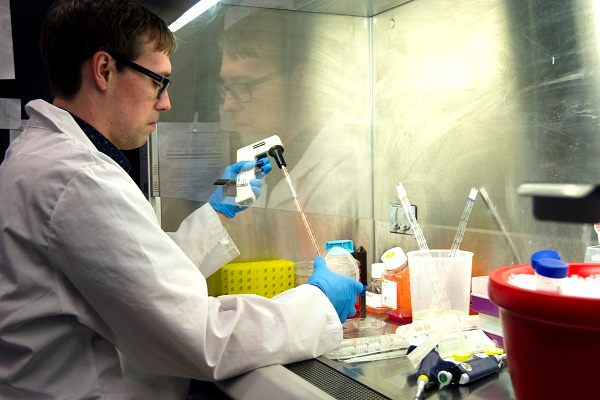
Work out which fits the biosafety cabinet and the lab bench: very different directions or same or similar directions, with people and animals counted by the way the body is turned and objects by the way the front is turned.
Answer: same or similar directions

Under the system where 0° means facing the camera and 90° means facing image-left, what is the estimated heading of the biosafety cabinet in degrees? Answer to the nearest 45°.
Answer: approximately 45°

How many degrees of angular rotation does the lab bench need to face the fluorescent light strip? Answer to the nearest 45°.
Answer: approximately 90° to its right

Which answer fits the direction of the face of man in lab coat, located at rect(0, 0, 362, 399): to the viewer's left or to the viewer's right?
to the viewer's right

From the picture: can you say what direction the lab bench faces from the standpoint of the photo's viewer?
facing the viewer and to the left of the viewer

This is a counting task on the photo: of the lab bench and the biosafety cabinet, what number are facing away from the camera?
0

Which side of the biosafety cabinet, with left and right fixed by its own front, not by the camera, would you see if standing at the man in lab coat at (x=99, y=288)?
front
